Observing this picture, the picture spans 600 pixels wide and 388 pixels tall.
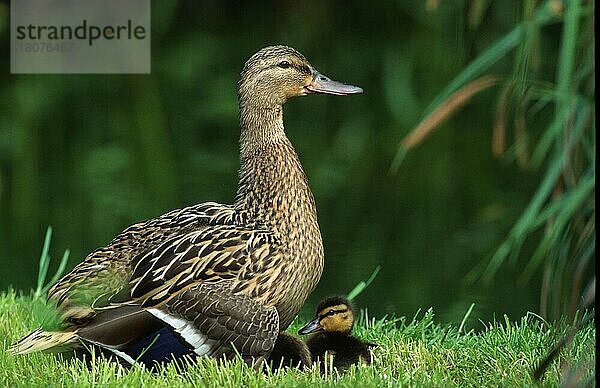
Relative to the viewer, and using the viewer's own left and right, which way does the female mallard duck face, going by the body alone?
facing to the right of the viewer

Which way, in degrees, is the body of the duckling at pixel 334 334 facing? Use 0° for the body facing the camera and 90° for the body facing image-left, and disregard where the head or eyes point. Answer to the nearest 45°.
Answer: approximately 90°

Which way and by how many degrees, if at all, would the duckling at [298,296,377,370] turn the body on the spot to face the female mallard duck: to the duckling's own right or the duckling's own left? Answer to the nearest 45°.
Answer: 0° — it already faces it

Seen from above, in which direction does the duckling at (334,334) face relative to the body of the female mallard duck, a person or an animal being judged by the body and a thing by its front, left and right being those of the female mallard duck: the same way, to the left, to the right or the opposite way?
the opposite way

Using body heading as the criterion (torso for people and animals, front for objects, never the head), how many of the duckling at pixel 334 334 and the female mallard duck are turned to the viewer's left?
1
